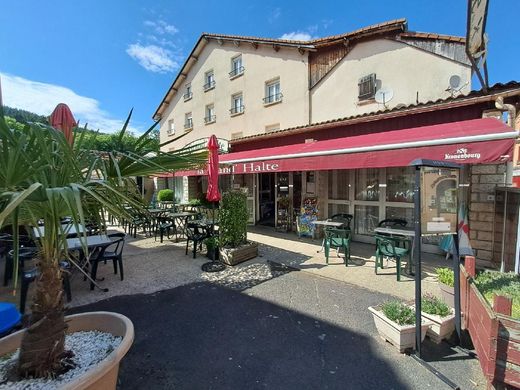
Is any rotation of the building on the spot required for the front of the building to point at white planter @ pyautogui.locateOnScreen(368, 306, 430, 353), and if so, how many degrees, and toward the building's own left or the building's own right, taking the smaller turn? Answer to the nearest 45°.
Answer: approximately 45° to the building's own left

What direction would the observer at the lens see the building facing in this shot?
facing the viewer and to the left of the viewer

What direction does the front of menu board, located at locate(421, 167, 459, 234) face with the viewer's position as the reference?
facing the viewer

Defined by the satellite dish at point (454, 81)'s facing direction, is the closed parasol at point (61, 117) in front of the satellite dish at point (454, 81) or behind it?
in front
